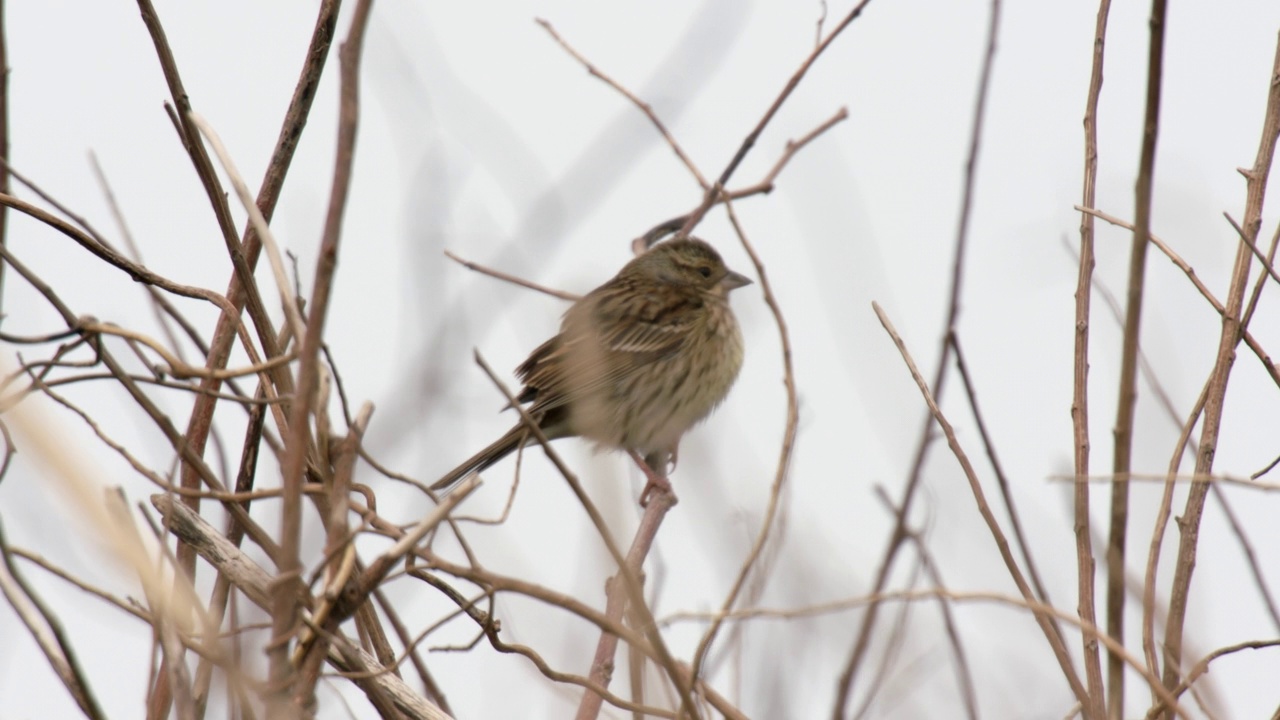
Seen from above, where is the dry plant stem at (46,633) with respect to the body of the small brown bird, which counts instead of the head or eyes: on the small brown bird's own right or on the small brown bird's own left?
on the small brown bird's own right

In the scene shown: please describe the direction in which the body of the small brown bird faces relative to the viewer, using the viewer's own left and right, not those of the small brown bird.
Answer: facing to the right of the viewer
